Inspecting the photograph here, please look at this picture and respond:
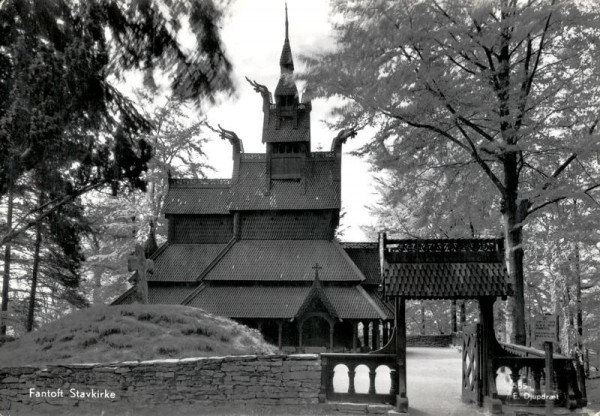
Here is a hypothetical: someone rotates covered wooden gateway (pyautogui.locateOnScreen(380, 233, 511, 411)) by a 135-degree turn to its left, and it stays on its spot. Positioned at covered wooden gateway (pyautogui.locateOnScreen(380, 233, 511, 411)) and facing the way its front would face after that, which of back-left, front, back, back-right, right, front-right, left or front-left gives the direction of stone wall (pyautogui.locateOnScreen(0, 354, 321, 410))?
back-left

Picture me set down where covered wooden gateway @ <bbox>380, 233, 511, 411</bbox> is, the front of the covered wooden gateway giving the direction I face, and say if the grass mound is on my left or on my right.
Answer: on my right

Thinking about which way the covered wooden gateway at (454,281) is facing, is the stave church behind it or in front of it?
behind

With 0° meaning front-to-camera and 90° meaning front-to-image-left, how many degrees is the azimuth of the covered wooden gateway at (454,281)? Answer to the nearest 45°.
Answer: approximately 0°

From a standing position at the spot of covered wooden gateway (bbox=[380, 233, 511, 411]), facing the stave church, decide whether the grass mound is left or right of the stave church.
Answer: left

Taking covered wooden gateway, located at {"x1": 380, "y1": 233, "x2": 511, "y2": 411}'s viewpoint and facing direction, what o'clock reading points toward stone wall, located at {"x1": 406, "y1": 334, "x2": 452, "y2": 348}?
The stone wall is roughly at 6 o'clock from the covered wooden gateway.
